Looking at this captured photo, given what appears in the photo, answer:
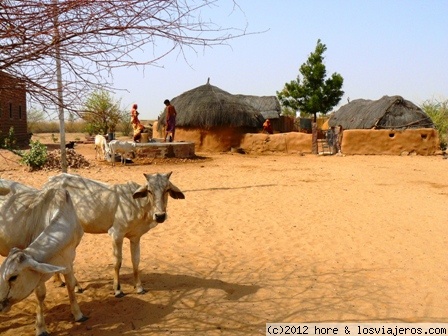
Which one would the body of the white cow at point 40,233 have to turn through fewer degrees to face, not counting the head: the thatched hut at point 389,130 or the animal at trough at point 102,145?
the thatched hut

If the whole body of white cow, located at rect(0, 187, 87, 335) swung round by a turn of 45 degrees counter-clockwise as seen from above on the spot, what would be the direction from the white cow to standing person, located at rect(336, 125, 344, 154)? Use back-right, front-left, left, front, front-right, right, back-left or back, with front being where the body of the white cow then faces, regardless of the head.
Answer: front-left

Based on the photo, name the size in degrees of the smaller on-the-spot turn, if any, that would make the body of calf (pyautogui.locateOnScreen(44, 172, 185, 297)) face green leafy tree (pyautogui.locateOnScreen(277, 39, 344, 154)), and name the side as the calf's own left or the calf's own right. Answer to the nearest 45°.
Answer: approximately 90° to the calf's own left

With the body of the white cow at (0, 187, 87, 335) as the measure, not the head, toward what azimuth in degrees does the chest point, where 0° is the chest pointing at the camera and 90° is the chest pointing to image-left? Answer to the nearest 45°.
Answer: approximately 315°

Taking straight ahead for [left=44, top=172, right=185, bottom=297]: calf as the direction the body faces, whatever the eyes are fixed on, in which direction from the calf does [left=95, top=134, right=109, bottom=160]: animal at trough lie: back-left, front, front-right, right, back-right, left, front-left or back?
back-left

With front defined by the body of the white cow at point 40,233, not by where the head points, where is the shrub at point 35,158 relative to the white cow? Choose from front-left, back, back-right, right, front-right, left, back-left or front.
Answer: back-left

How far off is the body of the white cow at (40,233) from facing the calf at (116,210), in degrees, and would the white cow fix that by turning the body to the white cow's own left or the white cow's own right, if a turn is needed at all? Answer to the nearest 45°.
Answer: approximately 90° to the white cow's own left

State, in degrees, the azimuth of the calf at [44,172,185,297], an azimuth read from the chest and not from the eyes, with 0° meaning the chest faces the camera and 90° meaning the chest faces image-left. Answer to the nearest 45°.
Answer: approximately 315°

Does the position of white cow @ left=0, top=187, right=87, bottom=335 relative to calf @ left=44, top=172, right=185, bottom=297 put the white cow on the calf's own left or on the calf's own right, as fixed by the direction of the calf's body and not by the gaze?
on the calf's own right

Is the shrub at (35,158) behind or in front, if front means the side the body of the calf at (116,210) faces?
behind
